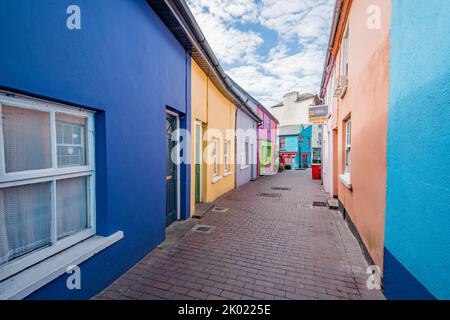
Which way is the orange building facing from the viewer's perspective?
to the viewer's left

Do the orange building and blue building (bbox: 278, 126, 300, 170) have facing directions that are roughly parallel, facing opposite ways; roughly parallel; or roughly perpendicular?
roughly perpendicular

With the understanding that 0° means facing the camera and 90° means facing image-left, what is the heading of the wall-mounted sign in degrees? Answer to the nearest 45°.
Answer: approximately 0°

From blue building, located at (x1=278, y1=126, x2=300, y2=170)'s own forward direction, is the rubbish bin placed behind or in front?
in front

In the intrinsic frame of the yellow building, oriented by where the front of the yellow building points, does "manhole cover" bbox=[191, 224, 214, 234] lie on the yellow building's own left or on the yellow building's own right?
on the yellow building's own right

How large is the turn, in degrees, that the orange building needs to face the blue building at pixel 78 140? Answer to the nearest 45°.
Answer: approximately 45° to its left

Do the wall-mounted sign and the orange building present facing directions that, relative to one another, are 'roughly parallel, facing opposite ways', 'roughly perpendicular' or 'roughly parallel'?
roughly perpendicular

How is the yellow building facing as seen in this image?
to the viewer's right

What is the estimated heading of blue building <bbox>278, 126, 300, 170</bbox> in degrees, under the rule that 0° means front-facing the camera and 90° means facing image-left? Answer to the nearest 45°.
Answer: approximately 0°

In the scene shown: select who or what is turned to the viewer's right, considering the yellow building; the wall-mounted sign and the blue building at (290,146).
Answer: the yellow building
